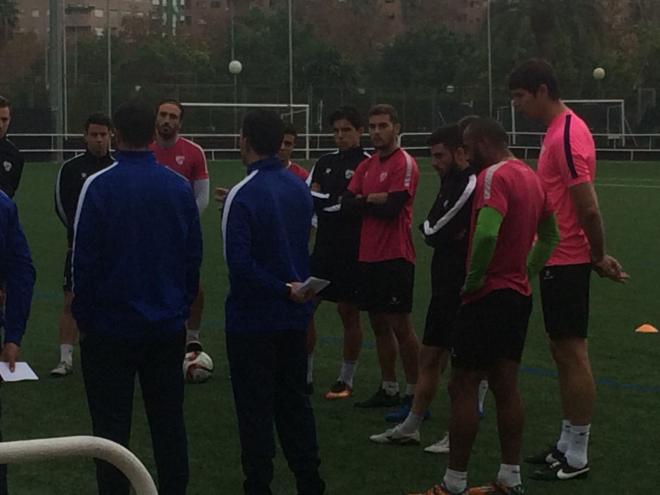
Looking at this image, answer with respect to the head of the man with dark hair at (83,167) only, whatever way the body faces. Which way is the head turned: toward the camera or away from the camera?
toward the camera

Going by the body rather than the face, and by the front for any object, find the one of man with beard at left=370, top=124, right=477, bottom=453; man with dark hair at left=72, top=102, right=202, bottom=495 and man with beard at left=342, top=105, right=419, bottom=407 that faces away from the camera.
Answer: the man with dark hair

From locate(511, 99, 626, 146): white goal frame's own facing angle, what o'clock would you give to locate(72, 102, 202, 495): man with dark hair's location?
The man with dark hair is roughly at 12 o'clock from the white goal frame.

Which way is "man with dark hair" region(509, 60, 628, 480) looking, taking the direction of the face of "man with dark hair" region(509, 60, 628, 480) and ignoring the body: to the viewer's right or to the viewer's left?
to the viewer's left

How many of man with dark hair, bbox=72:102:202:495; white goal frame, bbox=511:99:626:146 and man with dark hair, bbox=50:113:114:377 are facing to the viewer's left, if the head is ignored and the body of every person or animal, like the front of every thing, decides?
0

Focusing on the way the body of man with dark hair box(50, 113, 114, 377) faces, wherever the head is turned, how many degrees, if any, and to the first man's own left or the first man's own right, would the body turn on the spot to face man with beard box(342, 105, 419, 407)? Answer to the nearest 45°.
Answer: approximately 45° to the first man's own left

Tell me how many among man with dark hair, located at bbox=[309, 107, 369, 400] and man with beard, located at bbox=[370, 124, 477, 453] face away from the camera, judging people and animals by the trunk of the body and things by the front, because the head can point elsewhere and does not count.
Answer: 0

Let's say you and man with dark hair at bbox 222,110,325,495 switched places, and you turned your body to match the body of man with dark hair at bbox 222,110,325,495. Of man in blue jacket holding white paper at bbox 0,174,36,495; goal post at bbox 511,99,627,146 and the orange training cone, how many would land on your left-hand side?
1

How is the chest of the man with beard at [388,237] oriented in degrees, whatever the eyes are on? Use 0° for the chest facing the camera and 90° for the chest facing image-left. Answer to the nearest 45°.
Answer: approximately 45°

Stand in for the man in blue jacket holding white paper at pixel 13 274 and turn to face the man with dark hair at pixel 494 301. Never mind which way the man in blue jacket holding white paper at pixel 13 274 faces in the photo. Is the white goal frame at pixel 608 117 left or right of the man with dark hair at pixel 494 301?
left

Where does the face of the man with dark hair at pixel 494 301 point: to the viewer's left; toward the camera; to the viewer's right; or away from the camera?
to the viewer's left

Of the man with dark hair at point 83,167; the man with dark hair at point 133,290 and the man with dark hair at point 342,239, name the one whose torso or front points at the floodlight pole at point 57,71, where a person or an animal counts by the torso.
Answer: the man with dark hair at point 133,290

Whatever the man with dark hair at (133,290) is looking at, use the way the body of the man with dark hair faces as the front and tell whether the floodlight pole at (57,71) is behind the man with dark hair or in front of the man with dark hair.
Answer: in front

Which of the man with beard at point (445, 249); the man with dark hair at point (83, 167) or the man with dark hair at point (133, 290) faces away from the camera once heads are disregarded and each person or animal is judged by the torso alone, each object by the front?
the man with dark hair at point (133, 290)

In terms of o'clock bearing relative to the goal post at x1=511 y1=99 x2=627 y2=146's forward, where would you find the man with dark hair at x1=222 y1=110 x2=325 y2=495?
The man with dark hair is roughly at 12 o'clock from the goal post.

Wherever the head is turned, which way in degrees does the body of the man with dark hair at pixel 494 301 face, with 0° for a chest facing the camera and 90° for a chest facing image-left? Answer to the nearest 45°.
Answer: approximately 135°

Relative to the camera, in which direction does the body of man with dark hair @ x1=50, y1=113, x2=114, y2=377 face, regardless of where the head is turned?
toward the camera

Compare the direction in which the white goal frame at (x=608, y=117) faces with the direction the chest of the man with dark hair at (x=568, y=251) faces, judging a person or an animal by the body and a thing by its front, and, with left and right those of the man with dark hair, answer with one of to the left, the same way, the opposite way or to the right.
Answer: to the left

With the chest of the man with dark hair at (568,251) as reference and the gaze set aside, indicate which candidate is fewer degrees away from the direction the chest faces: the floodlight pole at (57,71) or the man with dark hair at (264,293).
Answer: the man with dark hair

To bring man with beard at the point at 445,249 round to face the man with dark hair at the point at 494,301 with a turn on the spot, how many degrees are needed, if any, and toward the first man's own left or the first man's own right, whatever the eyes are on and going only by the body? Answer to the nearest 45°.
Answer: approximately 90° to the first man's own left
